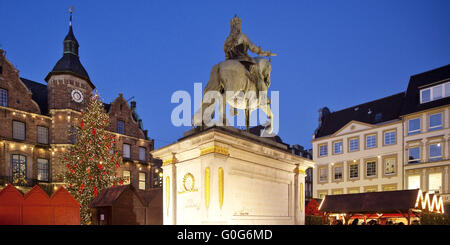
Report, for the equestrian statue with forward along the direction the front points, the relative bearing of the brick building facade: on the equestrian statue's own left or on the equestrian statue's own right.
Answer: on the equestrian statue's own left

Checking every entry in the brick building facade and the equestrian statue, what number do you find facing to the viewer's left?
0

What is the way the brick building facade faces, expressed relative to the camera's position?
facing the viewer and to the right of the viewer

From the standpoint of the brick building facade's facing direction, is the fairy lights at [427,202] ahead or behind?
ahead

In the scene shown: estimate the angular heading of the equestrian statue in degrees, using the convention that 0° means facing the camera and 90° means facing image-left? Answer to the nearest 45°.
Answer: approximately 225°

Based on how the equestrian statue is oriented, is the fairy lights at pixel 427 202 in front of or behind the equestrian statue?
in front
